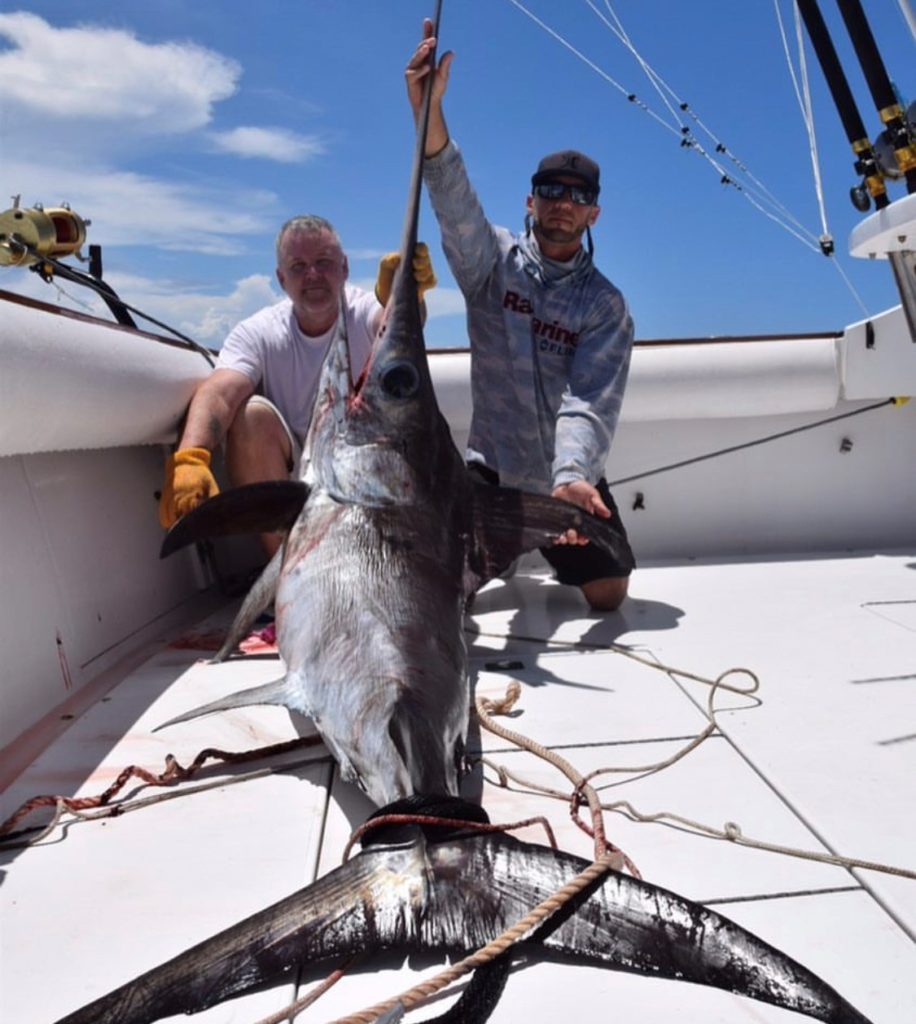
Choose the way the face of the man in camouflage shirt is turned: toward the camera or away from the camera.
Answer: toward the camera

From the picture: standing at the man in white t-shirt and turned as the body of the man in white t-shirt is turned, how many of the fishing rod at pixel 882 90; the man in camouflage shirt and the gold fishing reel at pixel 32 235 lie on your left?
2

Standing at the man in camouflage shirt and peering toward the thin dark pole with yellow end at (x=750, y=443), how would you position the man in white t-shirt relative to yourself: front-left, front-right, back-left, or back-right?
back-left

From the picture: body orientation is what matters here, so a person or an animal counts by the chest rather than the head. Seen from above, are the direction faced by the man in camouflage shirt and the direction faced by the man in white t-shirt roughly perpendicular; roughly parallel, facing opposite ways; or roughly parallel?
roughly parallel

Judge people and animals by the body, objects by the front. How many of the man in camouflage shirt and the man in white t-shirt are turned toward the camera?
2

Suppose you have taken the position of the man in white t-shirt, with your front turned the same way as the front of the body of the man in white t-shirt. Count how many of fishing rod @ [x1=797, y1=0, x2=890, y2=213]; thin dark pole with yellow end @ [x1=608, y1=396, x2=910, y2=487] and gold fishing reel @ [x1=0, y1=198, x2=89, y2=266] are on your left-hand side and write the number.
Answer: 2

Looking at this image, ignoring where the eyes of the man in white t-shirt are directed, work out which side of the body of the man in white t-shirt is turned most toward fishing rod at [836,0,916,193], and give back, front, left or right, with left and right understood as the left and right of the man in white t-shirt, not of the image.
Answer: left

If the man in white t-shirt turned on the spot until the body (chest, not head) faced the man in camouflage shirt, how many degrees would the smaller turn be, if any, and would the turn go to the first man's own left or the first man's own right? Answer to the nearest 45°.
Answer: approximately 90° to the first man's own left

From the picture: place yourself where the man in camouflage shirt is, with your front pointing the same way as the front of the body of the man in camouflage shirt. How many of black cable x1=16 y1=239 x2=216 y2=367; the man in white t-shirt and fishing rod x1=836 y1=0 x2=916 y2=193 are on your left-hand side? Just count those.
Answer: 1

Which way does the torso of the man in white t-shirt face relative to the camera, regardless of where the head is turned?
toward the camera

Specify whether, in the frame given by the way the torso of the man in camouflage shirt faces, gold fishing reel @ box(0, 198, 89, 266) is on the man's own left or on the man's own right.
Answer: on the man's own right

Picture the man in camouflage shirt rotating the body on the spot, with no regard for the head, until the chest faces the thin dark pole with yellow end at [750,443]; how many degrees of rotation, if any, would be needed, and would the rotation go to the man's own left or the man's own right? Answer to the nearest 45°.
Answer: approximately 135° to the man's own left

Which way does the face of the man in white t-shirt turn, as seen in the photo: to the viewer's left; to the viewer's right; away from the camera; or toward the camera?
toward the camera

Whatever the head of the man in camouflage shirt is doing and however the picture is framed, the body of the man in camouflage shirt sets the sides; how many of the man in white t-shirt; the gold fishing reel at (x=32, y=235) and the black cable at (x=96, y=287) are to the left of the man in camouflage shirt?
0
